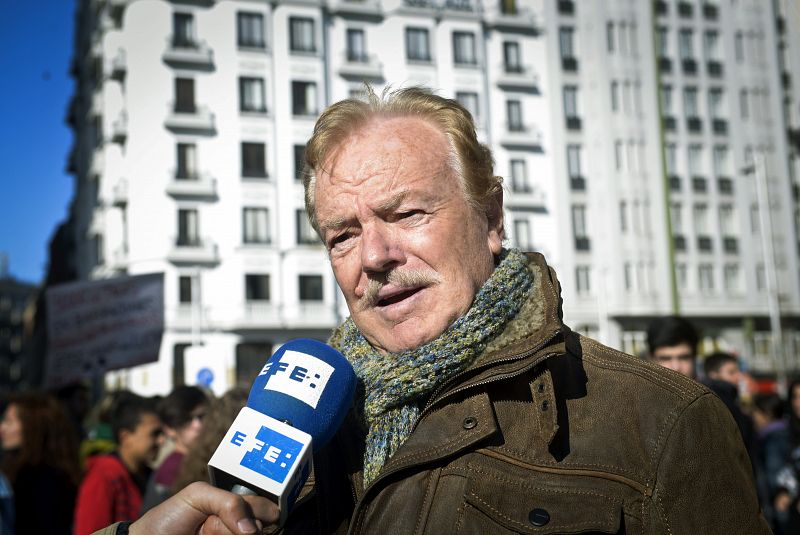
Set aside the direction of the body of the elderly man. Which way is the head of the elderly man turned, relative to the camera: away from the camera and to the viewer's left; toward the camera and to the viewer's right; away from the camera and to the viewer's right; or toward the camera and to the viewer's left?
toward the camera and to the viewer's left

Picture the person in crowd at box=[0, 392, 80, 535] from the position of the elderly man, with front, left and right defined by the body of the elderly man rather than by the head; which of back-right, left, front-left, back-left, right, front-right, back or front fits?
right

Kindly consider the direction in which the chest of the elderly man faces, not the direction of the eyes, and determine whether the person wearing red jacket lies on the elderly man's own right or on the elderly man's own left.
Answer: on the elderly man's own right

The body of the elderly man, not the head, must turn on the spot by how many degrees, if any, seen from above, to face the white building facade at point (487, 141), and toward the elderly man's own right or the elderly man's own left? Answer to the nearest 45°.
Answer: approximately 135° to the elderly man's own right

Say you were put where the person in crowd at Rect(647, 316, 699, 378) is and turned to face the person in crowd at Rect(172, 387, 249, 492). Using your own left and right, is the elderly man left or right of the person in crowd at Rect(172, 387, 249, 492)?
left

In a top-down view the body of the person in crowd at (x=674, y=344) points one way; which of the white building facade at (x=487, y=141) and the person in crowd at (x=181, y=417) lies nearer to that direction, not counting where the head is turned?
the person in crowd

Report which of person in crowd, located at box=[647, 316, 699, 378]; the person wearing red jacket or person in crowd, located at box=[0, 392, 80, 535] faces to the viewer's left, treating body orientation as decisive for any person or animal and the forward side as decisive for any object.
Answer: person in crowd, located at box=[0, 392, 80, 535]

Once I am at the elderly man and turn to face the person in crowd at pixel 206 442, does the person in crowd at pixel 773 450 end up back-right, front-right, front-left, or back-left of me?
front-right

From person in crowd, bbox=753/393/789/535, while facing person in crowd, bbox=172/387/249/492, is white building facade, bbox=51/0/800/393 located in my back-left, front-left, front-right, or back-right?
back-right

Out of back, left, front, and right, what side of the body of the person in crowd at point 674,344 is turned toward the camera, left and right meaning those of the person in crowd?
front
